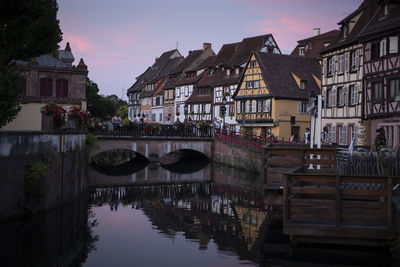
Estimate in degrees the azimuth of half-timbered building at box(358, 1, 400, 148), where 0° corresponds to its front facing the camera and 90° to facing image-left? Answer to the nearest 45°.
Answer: approximately 45°

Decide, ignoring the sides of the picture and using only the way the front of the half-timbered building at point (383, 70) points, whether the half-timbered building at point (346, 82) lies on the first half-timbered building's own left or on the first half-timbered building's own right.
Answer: on the first half-timbered building's own right

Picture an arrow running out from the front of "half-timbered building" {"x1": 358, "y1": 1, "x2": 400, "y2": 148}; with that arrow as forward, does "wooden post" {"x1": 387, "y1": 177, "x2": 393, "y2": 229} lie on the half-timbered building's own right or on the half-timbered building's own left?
on the half-timbered building's own left

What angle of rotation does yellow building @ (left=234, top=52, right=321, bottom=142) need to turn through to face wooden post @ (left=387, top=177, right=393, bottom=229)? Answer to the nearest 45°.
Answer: approximately 45° to its left

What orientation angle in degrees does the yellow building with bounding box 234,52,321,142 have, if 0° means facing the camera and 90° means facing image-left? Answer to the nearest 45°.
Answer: approximately 45°

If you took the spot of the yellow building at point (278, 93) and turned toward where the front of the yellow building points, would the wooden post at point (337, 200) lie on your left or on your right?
on your left

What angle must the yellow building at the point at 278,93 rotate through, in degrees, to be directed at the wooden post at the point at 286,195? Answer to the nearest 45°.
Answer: approximately 45° to its left

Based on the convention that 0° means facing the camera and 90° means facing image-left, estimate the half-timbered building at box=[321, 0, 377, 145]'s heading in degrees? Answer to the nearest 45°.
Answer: approximately 45°
